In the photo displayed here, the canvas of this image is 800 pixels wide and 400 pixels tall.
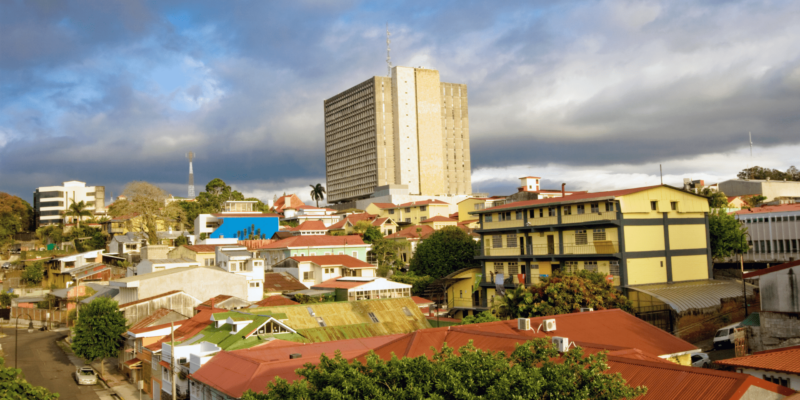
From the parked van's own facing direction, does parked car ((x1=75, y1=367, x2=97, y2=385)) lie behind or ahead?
ahead

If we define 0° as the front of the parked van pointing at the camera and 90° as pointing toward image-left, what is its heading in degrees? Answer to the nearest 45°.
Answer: approximately 45°

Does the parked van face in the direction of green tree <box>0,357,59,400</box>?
yes

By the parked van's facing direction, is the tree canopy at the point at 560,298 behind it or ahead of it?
ahead

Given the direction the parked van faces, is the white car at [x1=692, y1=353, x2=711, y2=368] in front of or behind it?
in front

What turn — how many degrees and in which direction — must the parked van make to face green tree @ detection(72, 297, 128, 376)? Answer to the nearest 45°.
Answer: approximately 45° to its right
